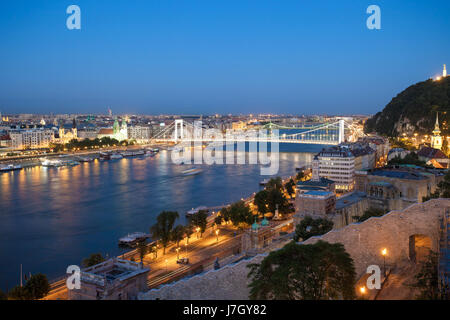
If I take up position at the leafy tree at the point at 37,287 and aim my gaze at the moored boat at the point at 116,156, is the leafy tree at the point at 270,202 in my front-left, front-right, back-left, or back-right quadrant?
front-right

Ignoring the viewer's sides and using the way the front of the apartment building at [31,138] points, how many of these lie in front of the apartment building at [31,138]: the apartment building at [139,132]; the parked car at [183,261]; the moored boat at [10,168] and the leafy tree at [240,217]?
3

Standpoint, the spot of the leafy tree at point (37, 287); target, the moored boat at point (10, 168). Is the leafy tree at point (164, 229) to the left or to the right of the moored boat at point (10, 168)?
right

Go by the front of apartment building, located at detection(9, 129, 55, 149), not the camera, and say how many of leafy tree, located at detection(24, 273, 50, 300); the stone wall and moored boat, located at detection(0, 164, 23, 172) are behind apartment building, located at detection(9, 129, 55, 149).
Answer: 0

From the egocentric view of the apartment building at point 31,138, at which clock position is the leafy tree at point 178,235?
The leafy tree is roughly at 12 o'clock from the apartment building.

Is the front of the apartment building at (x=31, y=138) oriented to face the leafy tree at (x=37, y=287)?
yes

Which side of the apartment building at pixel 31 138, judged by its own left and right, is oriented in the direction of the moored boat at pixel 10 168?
front

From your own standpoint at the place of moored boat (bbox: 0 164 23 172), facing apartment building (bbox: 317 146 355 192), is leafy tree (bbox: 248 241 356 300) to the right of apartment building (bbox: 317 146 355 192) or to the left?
right

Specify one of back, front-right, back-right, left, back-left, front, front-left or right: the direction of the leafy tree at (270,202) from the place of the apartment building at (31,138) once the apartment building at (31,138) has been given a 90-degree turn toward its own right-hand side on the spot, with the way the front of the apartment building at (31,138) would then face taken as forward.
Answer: left

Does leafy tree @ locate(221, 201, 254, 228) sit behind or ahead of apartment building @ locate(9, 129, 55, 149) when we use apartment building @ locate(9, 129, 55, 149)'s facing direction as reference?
ahead

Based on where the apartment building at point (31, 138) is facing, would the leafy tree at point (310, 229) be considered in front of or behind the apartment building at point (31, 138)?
in front

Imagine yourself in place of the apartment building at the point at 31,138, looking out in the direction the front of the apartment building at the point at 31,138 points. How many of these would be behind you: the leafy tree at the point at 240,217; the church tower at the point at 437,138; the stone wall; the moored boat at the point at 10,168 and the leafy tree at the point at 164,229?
0

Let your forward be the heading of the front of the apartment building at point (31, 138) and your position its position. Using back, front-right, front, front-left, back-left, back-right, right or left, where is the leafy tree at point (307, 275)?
front

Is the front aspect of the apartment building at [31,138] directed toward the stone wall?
yes

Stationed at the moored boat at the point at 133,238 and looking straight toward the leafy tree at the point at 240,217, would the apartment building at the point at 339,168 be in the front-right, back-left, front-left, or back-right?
front-left

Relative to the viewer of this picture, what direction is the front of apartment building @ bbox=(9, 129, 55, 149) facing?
facing the viewer

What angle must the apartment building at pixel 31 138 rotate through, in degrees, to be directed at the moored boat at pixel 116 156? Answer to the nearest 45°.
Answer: approximately 45° to its left
